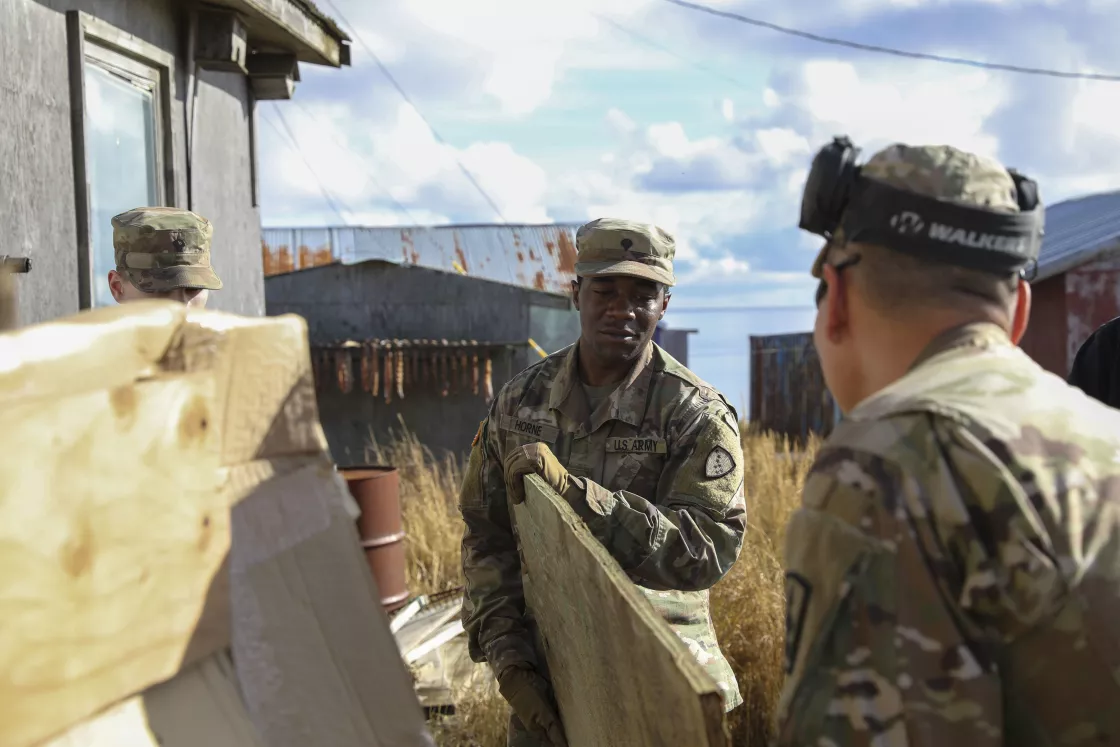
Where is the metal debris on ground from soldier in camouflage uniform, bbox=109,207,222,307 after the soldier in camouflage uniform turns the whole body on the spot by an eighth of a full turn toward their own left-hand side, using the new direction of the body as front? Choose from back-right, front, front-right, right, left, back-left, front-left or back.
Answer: front-left

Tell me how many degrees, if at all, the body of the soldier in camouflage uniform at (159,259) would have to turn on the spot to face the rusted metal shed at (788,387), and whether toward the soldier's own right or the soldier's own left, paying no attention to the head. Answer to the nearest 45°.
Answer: approximately 90° to the soldier's own left

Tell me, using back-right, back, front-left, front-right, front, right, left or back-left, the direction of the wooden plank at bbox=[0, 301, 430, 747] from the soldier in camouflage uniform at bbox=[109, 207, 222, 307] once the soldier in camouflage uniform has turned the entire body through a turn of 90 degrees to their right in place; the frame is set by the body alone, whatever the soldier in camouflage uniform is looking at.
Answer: front-left

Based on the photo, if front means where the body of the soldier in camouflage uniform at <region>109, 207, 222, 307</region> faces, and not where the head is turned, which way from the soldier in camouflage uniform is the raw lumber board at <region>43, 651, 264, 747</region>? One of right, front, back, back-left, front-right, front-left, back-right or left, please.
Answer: front-right

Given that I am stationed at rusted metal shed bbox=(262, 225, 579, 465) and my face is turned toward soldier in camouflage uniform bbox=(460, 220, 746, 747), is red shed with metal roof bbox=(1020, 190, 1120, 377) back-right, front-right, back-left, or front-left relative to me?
front-left

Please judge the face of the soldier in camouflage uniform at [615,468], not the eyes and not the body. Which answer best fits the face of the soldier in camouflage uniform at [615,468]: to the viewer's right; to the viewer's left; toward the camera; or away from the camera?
toward the camera

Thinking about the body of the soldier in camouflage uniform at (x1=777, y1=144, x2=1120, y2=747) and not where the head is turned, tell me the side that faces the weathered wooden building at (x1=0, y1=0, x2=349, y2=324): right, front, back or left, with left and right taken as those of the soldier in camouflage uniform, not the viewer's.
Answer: front

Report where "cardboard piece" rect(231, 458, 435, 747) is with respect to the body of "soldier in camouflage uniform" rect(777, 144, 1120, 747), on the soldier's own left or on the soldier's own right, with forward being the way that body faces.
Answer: on the soldier's own left

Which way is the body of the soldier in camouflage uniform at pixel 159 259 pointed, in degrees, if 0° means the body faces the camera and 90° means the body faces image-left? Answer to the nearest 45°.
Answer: approximately 315°

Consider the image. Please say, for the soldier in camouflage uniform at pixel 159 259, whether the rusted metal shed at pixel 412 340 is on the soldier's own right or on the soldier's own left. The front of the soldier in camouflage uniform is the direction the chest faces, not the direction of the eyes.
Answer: on the soldier's own left

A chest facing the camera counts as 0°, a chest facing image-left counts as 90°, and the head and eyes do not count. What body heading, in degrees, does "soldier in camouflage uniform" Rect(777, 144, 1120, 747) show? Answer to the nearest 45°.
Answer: approximately 135°

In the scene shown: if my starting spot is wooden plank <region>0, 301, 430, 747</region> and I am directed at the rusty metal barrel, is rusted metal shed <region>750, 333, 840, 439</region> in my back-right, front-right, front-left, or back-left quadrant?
front-right

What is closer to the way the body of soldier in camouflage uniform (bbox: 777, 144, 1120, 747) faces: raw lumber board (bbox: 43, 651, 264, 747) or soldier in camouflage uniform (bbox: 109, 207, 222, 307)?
the soldier in camouflage uniform

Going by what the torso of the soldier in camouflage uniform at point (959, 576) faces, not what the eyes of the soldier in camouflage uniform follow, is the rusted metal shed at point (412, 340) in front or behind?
in front

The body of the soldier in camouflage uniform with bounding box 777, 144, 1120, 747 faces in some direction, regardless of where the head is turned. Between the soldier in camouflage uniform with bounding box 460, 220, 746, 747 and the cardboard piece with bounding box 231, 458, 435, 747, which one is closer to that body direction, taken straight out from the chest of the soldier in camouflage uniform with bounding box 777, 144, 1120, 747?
the soldier in camouflage uniform
